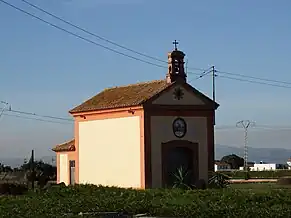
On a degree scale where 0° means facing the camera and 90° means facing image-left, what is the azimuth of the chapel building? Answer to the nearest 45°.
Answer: approximately 315°
